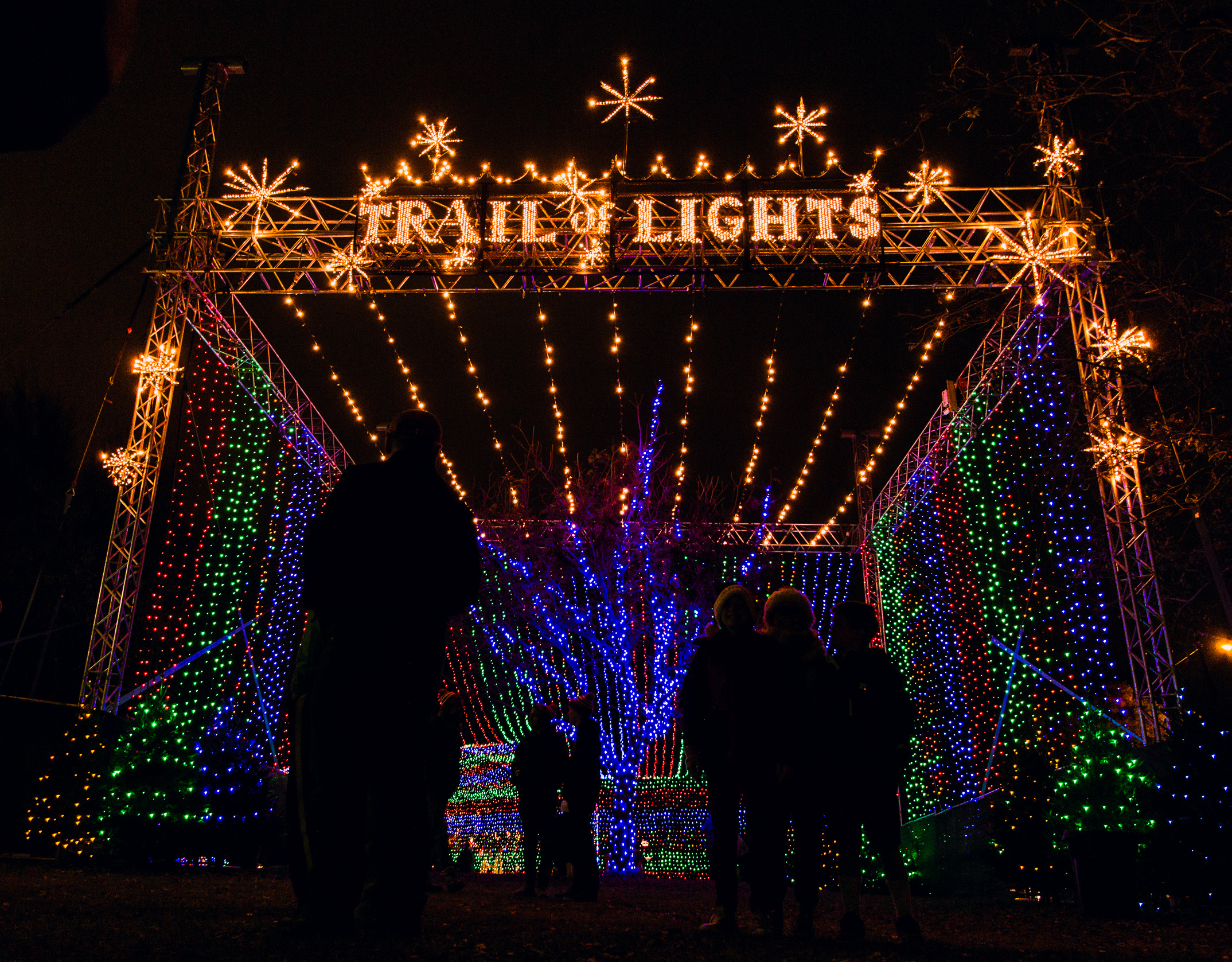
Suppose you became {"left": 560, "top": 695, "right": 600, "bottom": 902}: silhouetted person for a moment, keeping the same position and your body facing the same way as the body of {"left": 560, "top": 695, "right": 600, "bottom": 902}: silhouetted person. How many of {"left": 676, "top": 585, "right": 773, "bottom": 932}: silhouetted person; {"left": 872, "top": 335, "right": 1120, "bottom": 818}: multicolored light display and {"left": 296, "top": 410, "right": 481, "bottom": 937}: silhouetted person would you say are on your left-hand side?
2

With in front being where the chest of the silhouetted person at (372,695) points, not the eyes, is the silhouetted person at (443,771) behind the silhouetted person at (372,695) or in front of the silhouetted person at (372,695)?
in front

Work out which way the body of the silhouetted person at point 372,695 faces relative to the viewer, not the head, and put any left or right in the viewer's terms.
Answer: facing away from the viewer
